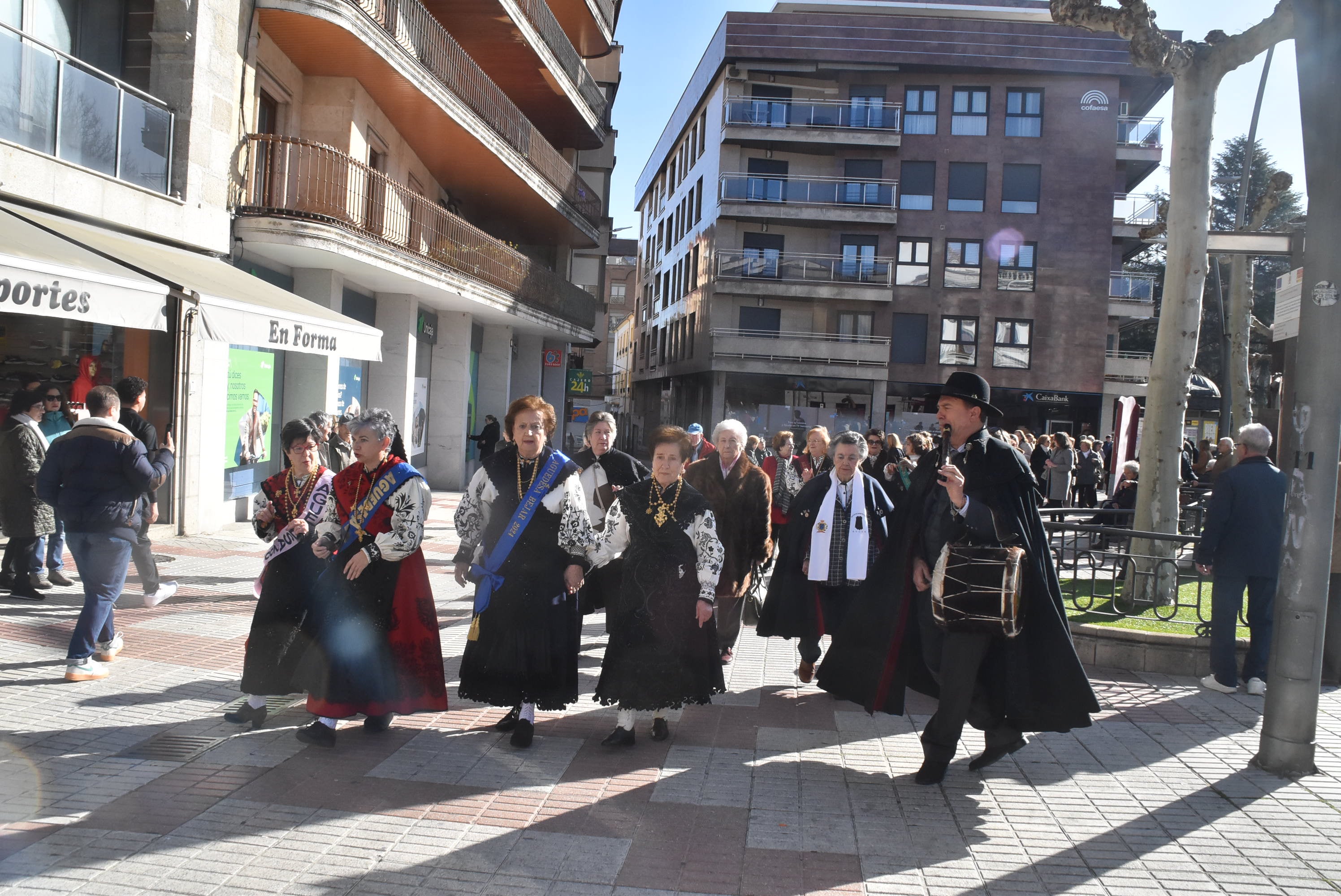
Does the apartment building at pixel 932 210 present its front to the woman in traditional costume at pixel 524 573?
yes

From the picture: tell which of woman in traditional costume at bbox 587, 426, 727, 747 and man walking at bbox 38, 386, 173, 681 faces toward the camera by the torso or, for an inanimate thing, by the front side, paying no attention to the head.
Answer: the woman in traditional costume

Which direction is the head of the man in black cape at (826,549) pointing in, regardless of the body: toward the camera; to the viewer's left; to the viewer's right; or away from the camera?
toward the camera

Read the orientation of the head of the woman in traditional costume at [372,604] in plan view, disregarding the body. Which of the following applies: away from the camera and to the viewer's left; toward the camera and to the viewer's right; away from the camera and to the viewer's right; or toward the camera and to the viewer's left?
toward the camera and to the viewer's left

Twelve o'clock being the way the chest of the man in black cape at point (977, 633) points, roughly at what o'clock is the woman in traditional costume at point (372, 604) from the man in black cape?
The woman in traditional costume is roughly at 1 o'clock from the man in black cape.

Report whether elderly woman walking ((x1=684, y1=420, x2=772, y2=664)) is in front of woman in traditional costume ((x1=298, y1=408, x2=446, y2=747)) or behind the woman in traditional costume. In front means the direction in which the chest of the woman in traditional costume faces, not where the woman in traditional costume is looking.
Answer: behind

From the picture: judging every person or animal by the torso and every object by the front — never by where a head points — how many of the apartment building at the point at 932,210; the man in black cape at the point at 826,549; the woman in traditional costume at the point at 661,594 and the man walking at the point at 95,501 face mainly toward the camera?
3

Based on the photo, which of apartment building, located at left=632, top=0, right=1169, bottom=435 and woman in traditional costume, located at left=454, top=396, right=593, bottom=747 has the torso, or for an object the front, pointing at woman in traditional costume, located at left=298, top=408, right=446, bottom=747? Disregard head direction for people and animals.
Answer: the apartment building

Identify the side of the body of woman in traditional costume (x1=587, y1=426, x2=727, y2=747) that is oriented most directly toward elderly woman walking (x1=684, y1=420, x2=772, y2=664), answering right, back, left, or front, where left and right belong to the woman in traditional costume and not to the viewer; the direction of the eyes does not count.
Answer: back

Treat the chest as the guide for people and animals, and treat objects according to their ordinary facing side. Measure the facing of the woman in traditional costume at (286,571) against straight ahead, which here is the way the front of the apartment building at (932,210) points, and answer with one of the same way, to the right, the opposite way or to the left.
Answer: the same way

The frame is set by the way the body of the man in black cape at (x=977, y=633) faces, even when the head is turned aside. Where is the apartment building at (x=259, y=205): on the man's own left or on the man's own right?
on the man's own right

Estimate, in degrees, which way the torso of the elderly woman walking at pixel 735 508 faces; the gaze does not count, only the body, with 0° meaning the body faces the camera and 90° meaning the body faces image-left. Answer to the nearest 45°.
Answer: approximately 0°

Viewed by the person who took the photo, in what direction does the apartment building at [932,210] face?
facing the viewer

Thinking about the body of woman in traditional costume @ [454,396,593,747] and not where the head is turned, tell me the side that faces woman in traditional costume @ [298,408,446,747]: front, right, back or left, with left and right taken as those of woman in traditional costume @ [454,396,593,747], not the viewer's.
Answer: right

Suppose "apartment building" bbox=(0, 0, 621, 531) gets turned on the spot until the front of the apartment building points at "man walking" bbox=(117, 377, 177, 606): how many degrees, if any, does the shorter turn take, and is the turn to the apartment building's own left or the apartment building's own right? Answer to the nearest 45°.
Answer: approximately 45° to the apartment building's own right

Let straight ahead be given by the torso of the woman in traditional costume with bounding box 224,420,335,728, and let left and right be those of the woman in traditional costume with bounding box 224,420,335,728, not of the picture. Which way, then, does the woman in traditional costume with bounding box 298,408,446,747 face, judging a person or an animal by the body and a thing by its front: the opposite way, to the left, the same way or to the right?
the same way

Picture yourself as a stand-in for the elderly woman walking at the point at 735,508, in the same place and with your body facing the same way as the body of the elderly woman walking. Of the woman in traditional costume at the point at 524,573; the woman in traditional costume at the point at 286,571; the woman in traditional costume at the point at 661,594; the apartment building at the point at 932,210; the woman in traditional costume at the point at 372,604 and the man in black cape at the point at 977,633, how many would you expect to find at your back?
1

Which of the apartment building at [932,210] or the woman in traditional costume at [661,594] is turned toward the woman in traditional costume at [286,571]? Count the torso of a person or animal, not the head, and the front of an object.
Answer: the apartment building

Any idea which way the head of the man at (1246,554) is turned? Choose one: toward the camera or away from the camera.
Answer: away from the camera

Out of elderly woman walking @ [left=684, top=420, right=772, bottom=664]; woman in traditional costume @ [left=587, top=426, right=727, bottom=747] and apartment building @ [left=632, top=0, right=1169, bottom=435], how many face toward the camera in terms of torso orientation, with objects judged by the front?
3

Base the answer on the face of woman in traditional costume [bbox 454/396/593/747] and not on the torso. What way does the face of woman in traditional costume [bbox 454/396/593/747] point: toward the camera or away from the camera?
toward the camera

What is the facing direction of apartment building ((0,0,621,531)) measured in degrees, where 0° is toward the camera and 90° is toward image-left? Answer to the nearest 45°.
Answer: approximately 315°

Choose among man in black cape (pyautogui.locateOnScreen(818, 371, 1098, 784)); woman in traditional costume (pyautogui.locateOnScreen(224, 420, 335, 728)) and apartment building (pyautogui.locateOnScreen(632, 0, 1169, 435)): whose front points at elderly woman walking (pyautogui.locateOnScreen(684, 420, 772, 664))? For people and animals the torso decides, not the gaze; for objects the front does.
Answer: the apartment building
